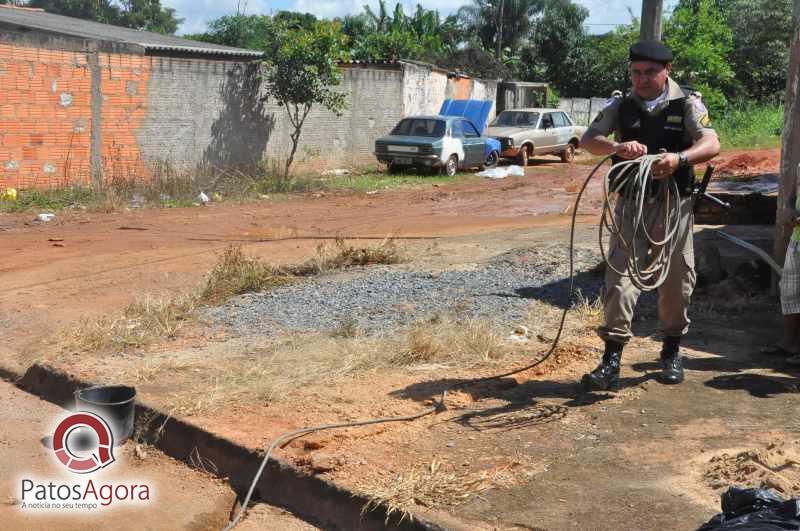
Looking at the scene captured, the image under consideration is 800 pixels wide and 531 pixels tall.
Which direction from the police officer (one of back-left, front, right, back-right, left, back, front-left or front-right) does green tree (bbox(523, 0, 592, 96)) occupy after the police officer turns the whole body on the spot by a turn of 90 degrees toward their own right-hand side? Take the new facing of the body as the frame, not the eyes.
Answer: right

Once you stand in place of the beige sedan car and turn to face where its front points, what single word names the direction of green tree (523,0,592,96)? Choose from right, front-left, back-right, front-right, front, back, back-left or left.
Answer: back-right

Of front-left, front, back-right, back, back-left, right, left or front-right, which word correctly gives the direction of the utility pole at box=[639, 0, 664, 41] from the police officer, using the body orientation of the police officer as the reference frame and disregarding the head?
back

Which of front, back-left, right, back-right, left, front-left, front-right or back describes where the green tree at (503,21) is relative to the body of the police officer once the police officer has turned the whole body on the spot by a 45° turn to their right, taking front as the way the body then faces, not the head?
back-right

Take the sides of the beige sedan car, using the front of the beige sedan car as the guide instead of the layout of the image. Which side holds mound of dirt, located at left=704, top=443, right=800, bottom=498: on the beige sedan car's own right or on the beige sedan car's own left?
on the beige sedan car's own left

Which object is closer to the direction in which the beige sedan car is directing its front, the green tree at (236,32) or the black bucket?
the black bucket

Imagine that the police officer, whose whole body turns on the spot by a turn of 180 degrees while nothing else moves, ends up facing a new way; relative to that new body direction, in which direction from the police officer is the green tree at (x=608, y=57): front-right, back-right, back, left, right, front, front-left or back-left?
front

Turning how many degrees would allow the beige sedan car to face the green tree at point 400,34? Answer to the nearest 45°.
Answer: approximately 135° to its right

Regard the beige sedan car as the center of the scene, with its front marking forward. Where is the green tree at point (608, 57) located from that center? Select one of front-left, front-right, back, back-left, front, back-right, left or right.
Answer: back-right

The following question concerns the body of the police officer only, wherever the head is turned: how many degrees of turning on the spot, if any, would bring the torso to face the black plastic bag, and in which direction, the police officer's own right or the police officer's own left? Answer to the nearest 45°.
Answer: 0° — they already face it

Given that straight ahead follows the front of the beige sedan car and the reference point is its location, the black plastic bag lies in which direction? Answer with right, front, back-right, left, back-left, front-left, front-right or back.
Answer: front-left

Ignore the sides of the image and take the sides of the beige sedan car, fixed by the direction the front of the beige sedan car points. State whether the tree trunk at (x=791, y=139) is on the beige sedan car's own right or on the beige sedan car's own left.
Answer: on the beige sedan car's own left

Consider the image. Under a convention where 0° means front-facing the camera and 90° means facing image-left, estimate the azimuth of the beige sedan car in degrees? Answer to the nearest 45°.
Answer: approximately 45°

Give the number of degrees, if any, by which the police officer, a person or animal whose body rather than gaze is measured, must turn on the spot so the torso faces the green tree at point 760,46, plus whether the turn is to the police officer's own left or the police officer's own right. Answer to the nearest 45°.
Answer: approximately 180°
